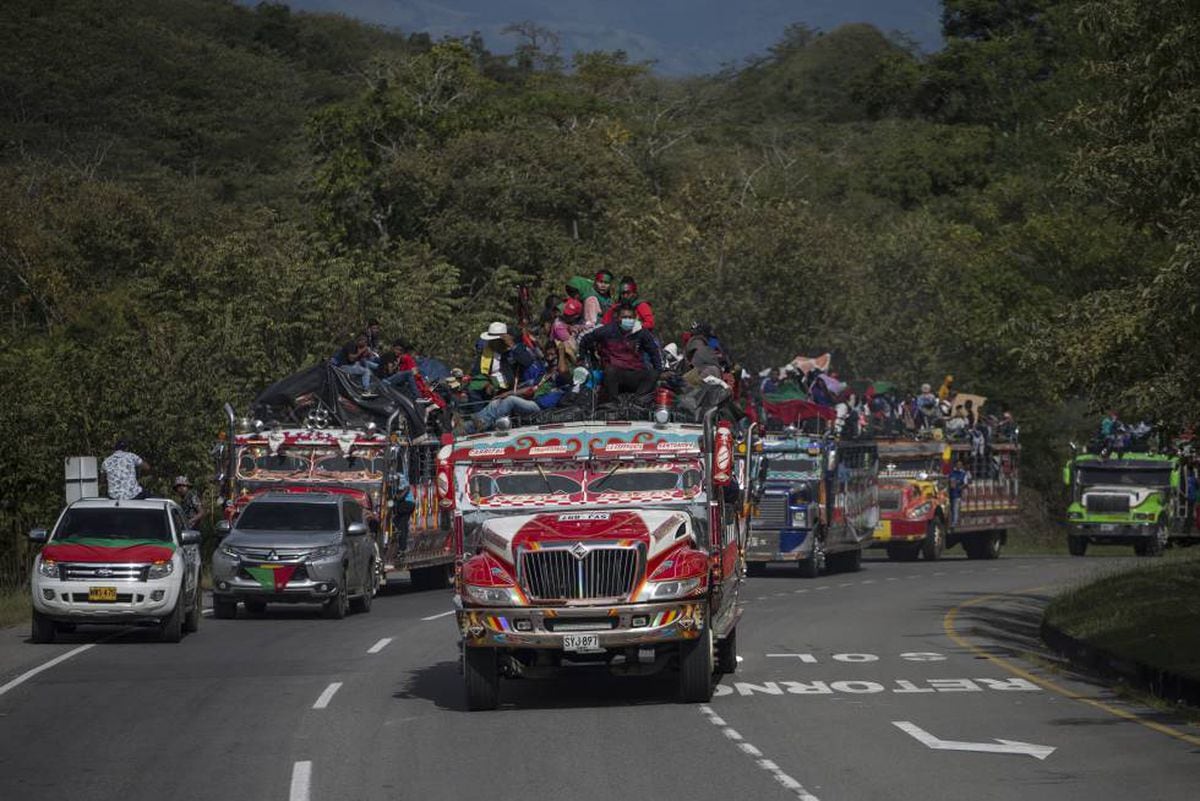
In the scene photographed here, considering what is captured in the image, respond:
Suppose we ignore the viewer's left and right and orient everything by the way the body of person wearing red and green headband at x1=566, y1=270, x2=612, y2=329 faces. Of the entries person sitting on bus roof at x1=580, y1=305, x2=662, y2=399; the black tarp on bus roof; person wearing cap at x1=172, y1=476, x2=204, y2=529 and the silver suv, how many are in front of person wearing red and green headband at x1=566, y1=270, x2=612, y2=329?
1

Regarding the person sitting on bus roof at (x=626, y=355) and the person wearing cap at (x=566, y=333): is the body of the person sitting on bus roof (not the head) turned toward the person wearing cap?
no

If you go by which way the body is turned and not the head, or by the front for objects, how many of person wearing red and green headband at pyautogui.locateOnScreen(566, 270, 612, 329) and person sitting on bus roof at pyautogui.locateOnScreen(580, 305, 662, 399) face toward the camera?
2

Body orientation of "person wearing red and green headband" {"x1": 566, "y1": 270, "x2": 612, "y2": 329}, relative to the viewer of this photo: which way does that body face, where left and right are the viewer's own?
facing the viewer

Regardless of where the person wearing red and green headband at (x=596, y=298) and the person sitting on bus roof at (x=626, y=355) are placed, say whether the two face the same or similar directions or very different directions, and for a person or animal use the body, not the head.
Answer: same or similar directions

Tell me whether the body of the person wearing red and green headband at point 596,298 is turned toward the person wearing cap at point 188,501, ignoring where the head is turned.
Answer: no

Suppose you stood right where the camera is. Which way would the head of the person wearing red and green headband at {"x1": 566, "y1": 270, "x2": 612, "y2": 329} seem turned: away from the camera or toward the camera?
toward the camera

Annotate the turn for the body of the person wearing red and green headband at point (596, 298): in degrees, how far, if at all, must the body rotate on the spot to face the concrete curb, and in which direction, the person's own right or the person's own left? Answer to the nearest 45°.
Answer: approximately 45° to the person's own left

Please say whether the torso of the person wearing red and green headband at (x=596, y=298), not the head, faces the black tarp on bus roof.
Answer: no

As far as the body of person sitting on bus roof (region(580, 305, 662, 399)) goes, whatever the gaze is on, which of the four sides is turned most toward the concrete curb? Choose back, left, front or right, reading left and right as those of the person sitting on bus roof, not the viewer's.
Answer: left

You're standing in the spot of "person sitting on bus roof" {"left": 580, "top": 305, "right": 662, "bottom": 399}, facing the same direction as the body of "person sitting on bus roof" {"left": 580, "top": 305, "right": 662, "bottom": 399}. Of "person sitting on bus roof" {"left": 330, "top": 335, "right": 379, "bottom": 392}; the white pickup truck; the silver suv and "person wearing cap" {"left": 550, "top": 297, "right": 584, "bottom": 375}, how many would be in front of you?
0

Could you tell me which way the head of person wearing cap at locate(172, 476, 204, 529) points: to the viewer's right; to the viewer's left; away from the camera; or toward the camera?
toward the camera

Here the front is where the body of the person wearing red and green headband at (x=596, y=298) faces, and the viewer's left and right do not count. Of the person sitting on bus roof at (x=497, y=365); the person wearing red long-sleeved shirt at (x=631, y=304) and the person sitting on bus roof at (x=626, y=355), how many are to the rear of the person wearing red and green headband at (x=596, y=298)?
0
